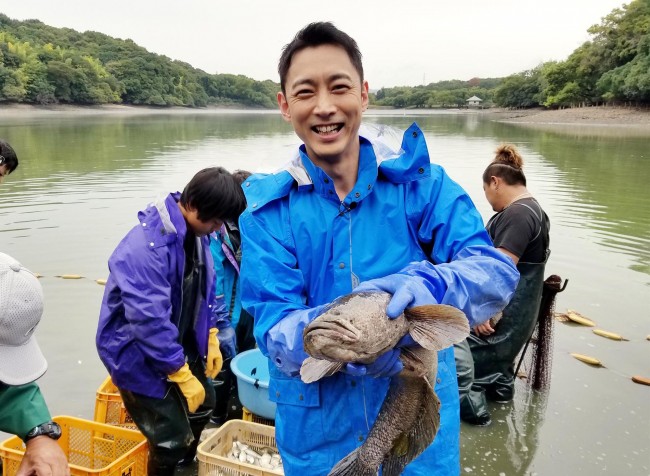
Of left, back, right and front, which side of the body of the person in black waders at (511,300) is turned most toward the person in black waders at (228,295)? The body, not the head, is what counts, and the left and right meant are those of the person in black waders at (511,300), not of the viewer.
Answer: front

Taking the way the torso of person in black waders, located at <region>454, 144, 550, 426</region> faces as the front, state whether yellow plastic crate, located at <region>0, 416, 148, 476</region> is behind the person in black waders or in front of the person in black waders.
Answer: in front

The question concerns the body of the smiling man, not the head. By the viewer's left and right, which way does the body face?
facing the viewer

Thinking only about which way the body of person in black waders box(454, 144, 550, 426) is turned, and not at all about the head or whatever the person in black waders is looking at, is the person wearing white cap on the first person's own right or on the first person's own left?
on the first person's own left

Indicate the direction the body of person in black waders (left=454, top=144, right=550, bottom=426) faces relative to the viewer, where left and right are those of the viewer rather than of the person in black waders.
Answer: facing to the left of the viewer

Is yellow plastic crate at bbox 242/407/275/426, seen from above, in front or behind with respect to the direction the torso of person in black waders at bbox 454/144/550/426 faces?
in front

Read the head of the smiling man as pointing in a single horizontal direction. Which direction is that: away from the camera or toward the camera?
toward the camera

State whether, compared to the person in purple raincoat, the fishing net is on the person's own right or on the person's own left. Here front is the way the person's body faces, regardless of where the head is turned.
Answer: on the person's own left

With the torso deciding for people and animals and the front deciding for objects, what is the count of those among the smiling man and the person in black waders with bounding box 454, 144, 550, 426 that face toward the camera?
1

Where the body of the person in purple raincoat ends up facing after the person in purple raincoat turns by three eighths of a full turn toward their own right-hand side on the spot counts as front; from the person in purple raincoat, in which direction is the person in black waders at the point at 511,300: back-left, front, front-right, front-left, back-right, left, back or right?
back

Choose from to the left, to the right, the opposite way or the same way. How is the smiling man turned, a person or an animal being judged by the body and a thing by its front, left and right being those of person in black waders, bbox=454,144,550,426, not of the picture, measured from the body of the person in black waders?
to the left

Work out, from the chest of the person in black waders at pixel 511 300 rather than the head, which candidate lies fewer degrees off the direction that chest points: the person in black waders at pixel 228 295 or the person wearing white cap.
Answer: the person in black waders

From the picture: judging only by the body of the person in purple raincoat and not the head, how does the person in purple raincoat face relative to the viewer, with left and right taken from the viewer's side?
facing the viewer and to the right of the viewer
